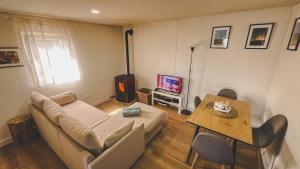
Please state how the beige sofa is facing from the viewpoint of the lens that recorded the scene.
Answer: facing away from the viewer and to the right of the viewer

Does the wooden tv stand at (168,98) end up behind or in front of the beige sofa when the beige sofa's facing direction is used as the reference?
in front

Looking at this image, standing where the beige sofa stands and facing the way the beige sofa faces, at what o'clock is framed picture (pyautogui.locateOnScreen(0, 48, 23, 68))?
The framed picture is roughly at 9 o'clock from the beige sofa.

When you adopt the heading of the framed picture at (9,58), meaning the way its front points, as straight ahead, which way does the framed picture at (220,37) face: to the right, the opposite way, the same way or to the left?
to the right

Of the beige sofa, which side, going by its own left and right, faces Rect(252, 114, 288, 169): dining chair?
right

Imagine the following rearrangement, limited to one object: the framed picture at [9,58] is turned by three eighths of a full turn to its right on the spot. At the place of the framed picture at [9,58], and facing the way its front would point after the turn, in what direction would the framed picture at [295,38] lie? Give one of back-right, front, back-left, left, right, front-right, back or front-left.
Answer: back

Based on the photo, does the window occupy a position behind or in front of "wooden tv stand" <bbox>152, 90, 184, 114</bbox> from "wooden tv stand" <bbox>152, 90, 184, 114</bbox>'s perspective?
in front

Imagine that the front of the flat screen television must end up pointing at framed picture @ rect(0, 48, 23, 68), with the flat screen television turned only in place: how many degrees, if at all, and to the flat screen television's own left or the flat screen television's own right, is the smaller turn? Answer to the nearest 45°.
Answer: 0° — it already faces it

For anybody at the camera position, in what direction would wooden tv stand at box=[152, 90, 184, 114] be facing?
facing the viewer and to the left of the viewer

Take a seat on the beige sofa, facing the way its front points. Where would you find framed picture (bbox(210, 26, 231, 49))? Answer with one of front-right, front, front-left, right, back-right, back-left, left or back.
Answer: front-right

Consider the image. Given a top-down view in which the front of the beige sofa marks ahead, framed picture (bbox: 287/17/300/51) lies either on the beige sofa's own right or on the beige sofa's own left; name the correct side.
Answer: on the beige sofa's own right

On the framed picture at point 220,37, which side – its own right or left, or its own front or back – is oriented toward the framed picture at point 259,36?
left

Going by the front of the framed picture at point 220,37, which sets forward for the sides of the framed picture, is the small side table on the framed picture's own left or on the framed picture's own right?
on the framed picture's own right

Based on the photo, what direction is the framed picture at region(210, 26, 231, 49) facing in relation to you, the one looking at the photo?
facing the viewer

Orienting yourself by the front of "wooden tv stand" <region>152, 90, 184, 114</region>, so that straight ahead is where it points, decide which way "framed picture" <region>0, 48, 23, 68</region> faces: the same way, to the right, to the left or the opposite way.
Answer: to the left
